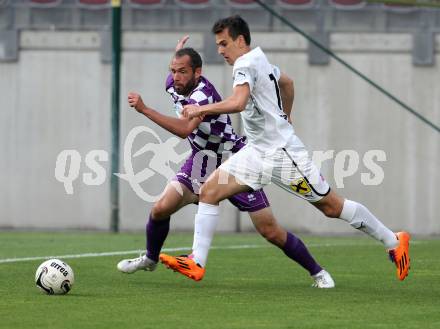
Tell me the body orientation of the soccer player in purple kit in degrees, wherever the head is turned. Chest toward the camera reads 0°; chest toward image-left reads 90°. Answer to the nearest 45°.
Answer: approximately 45°

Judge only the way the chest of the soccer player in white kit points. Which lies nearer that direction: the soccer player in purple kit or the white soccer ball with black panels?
the white soccer ball with black panels

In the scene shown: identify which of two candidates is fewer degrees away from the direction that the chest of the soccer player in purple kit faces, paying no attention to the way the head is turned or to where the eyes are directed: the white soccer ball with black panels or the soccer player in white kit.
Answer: the white soccer ball with black panels

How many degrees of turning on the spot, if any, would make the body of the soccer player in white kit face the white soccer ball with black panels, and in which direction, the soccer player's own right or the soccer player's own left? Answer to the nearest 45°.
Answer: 0° — they already face it

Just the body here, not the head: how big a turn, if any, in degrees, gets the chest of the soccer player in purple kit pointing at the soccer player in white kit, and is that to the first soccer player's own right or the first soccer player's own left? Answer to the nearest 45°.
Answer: approximately 90° to the first soccer player's own left

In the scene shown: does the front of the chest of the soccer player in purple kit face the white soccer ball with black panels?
yes

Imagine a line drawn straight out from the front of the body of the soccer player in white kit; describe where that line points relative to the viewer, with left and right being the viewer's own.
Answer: facing to the left of the viewer
